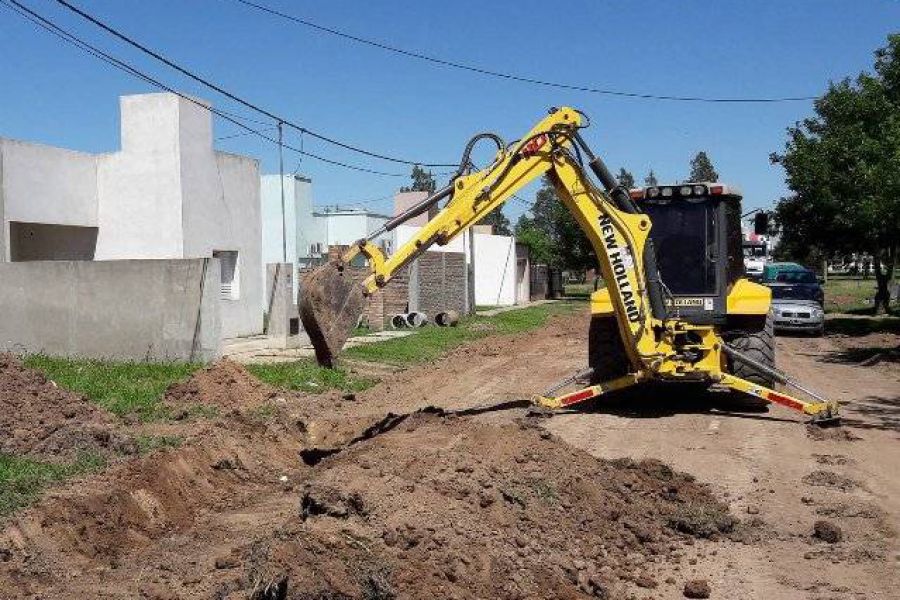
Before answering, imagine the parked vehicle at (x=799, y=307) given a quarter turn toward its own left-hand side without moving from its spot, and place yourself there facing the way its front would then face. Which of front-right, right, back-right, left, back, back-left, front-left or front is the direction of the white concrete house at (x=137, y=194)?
back-right

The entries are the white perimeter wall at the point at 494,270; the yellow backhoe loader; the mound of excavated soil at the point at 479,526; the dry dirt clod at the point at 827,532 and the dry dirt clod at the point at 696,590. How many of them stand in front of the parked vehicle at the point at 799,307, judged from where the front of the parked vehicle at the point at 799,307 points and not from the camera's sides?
4

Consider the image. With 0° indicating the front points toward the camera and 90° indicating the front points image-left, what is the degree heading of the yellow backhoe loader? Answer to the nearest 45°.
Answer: approximately 180°

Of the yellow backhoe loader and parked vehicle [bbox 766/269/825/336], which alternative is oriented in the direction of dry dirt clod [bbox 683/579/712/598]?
the parked vehicle

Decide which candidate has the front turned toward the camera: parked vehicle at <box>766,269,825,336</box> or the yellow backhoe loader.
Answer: the parked vehicle

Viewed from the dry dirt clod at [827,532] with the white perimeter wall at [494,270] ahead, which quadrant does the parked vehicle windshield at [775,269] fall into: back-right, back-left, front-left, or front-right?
front-right

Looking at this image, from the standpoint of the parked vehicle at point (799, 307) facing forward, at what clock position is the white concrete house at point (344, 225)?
The white concrete house is roughly at 4 o'clock from the parked vehicle.

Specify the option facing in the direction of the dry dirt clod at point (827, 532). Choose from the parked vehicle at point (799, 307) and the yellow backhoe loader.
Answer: the parked vehicle

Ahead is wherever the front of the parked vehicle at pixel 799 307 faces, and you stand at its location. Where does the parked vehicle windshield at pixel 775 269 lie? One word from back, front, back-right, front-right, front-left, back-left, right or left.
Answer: back

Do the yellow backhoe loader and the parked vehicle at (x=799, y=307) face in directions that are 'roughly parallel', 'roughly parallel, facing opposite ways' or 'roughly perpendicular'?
roughly parallel, facing opposite ways

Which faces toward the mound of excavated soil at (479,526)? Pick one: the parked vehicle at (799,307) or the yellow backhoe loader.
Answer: the parked vehicle

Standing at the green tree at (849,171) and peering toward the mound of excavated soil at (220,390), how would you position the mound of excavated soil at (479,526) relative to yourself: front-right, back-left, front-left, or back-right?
front-left

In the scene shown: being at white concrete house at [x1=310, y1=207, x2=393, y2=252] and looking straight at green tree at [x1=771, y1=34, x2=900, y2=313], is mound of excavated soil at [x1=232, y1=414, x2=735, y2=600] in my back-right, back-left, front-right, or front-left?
front-right

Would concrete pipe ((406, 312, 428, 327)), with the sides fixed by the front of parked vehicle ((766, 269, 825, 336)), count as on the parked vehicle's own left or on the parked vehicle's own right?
on the parked vehicle's own right

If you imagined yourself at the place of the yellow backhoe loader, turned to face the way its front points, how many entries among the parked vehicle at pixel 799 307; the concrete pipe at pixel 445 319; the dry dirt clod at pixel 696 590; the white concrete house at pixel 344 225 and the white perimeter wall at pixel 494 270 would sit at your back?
1

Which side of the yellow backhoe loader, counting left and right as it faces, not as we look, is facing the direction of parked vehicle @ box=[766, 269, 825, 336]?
front

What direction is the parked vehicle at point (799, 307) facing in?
toward the camera

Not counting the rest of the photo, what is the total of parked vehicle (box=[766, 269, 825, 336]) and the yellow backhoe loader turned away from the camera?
1

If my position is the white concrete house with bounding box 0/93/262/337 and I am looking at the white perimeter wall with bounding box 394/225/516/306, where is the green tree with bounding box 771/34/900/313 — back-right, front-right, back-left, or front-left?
front-right
